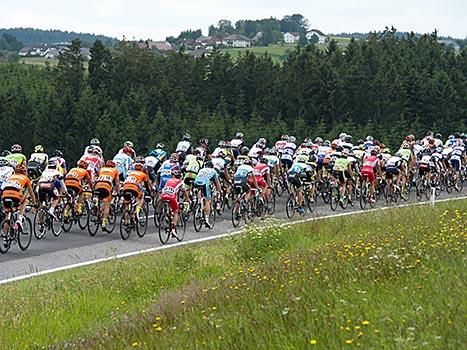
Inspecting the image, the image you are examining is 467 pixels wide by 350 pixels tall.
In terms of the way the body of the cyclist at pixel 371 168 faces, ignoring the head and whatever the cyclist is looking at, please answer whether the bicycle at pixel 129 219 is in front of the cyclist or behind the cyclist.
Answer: behind

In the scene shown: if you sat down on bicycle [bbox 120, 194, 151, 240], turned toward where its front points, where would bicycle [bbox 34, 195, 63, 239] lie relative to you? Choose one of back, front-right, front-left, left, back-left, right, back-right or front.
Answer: back-left

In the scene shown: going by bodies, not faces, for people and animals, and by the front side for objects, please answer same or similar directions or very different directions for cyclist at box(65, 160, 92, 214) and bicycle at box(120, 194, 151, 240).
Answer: same or similar directions

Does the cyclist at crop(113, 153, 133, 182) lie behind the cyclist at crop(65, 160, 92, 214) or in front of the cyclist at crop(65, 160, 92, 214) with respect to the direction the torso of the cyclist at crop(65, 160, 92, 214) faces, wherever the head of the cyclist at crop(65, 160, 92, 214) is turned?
in front

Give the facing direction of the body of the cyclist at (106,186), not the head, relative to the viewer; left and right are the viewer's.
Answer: facing away from the viewer and to the right of the viewer

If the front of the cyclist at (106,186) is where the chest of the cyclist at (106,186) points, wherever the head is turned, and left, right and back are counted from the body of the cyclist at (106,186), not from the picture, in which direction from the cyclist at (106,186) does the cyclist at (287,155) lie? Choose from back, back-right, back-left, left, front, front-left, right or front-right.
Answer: front

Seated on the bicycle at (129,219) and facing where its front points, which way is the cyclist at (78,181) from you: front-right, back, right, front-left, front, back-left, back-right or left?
left

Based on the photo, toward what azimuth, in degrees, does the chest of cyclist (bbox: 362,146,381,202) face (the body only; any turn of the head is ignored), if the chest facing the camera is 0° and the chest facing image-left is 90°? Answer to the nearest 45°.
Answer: approximately 225°

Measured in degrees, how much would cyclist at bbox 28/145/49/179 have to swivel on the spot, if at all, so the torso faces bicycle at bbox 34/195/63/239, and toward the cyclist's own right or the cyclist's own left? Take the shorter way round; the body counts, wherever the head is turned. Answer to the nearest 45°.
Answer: approximately 135° to the cyclist's own right

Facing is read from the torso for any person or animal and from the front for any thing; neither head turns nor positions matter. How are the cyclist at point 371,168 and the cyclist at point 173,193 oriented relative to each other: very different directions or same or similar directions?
same or similar directions

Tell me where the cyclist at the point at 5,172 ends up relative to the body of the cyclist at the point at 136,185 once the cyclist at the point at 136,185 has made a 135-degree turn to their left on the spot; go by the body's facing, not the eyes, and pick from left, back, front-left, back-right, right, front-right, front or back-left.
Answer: front

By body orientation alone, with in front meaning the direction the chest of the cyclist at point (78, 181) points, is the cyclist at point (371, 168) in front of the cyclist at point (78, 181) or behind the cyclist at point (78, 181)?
in front

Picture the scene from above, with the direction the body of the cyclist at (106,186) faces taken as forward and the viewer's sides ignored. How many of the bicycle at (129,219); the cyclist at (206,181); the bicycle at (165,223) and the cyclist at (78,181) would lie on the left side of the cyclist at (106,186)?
1

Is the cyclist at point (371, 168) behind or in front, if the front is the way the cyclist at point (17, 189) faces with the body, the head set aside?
in front

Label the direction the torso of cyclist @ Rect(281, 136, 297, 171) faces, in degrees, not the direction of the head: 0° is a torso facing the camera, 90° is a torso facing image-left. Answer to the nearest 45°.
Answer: approximately 225°

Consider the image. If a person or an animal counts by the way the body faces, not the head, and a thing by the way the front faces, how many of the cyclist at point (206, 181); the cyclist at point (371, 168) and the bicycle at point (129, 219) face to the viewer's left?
0

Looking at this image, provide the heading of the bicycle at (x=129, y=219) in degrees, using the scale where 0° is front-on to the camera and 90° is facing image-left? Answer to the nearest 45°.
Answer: approximately 225°

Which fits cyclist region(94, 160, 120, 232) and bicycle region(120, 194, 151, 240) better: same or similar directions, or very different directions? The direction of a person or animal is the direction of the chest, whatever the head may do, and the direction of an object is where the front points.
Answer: same or similar directions

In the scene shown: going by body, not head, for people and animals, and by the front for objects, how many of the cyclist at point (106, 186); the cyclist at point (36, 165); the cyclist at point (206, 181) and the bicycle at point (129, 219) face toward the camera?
0
